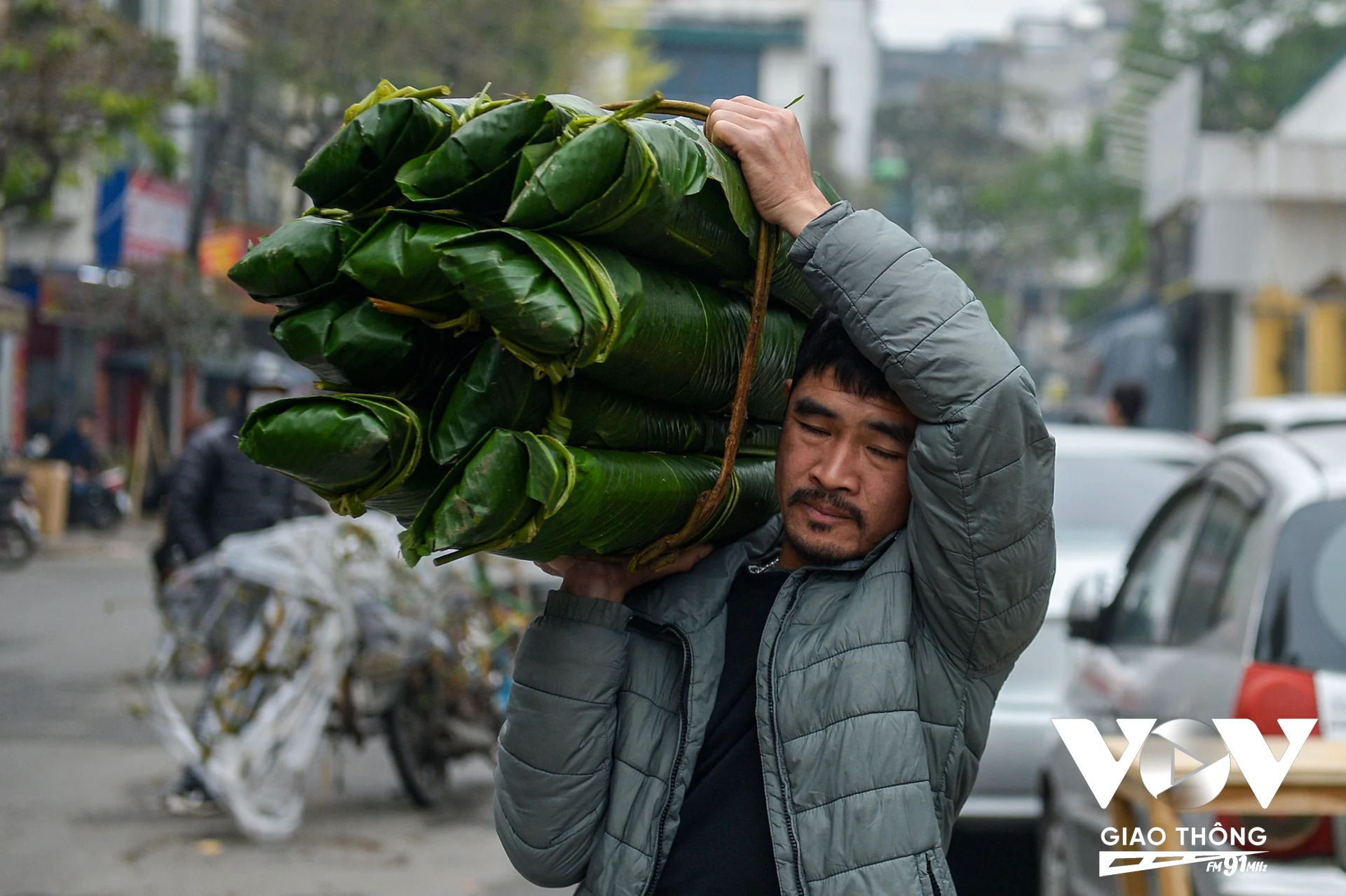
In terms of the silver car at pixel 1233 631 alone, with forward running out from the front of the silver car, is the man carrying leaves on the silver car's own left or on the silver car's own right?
on the silver car's own left

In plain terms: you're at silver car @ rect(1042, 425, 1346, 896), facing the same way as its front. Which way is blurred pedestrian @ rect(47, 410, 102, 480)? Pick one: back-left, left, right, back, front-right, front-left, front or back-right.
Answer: front

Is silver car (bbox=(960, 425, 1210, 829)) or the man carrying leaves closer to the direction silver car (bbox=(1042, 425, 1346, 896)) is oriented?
the silver car

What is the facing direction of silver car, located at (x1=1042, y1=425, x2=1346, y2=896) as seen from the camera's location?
facing away from the viewer and to the left of the viewer

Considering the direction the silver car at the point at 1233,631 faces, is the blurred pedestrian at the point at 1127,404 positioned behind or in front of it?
in front

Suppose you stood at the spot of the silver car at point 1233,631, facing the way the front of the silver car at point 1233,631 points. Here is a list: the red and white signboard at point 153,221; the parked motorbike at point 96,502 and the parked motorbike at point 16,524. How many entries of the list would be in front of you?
3
